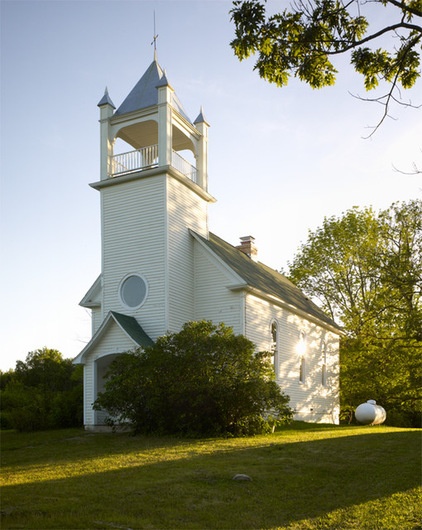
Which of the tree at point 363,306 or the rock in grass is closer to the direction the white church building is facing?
the rock in grass

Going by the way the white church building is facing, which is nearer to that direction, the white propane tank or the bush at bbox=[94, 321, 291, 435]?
the bush

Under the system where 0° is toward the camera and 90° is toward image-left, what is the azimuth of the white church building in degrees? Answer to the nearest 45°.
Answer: approximately 45°

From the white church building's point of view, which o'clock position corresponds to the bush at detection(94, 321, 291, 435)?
The bush is roughly at 10 o'clock from the white church building.

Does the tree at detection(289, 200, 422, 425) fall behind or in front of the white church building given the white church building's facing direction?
behind

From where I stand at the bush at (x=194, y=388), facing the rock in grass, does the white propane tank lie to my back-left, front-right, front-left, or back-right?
back-left

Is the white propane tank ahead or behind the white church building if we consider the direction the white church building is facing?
behind

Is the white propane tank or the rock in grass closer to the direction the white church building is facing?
the rock in grass

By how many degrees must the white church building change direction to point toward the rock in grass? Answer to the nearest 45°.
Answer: approximately 45° to its left
